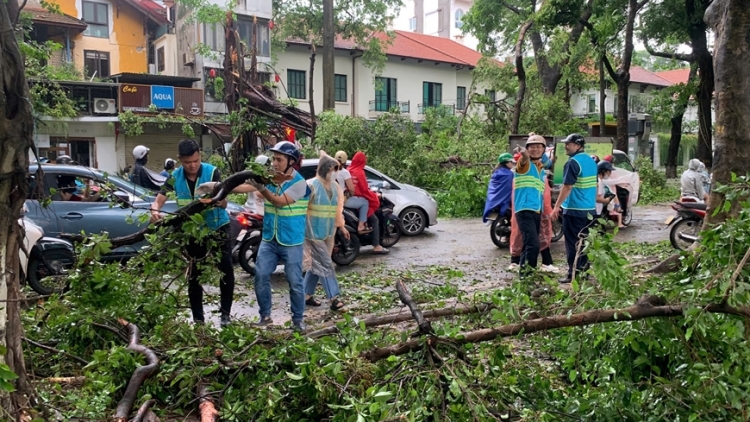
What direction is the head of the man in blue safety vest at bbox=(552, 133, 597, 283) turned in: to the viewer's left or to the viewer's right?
to the viewer's left

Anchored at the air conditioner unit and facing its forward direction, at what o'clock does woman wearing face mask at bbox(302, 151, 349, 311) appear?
The woman wearing face mask is roughly at 12 o'clock from the air conditioner unit.

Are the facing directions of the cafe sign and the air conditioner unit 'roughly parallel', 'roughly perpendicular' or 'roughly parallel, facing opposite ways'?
roughly parallel

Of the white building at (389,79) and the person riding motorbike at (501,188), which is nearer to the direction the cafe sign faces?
the person riding motorbike

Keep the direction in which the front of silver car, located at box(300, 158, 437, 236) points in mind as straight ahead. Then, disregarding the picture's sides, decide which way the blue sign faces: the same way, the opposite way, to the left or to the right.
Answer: to the right

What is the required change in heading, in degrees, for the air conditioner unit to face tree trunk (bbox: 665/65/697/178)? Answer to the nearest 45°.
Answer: approximately 90° to its left

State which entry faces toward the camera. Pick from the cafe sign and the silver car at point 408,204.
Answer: the cafe sign

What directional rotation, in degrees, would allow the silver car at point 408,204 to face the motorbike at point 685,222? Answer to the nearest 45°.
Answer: approximately 45° to its right

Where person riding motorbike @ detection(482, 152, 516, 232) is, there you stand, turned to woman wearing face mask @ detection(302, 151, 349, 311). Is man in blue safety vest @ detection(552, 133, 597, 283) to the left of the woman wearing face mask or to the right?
left

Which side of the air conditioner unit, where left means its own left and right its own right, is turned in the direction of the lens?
front

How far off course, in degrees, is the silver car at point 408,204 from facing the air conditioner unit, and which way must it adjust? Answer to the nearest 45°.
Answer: approximately 135° to its left

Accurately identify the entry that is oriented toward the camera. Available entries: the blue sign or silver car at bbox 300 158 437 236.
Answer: the blue sign

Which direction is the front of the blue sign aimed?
toward the camera

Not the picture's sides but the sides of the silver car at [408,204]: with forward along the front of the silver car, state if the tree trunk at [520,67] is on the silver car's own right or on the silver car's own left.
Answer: on the silver car's own left

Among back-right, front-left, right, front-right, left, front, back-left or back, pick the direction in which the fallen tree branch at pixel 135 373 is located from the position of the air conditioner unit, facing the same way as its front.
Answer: front

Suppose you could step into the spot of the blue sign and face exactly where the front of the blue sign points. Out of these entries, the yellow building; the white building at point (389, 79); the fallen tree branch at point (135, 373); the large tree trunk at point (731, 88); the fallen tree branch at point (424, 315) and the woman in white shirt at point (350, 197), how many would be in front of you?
4

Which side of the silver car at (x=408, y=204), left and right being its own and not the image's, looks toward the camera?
right

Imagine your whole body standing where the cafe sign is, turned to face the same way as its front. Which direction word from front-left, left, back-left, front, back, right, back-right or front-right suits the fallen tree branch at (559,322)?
front
